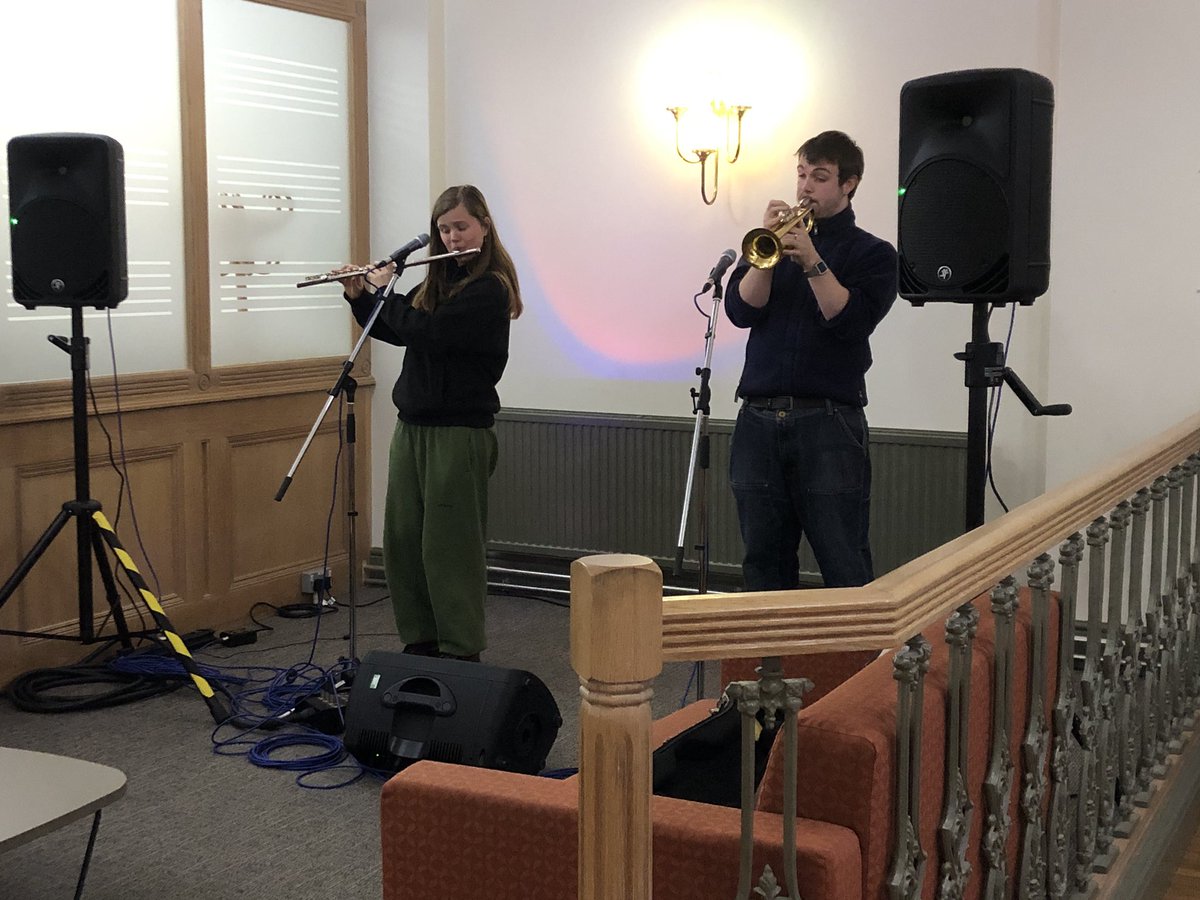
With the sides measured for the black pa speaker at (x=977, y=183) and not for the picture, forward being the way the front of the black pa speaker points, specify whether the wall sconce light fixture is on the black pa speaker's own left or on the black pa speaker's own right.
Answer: on the black pa speaker's own right

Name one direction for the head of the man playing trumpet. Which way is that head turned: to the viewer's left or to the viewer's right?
to the viewer's left

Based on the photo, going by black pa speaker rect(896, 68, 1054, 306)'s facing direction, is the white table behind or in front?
in front

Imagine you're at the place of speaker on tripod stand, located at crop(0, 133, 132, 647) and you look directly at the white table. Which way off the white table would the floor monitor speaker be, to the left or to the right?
left

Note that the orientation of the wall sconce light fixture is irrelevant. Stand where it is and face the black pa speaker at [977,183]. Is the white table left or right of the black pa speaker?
right

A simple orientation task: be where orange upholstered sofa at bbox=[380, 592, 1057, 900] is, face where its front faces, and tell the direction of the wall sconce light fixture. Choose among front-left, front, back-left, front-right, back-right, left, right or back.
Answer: front-right

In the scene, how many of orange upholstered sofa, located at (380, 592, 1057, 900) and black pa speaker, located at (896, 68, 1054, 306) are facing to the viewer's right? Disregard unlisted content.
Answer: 0

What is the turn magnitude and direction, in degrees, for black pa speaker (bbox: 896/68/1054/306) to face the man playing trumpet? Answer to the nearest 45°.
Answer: approximately 90° to its right

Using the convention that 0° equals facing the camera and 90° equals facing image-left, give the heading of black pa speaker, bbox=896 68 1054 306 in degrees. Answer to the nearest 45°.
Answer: approximately 45°
